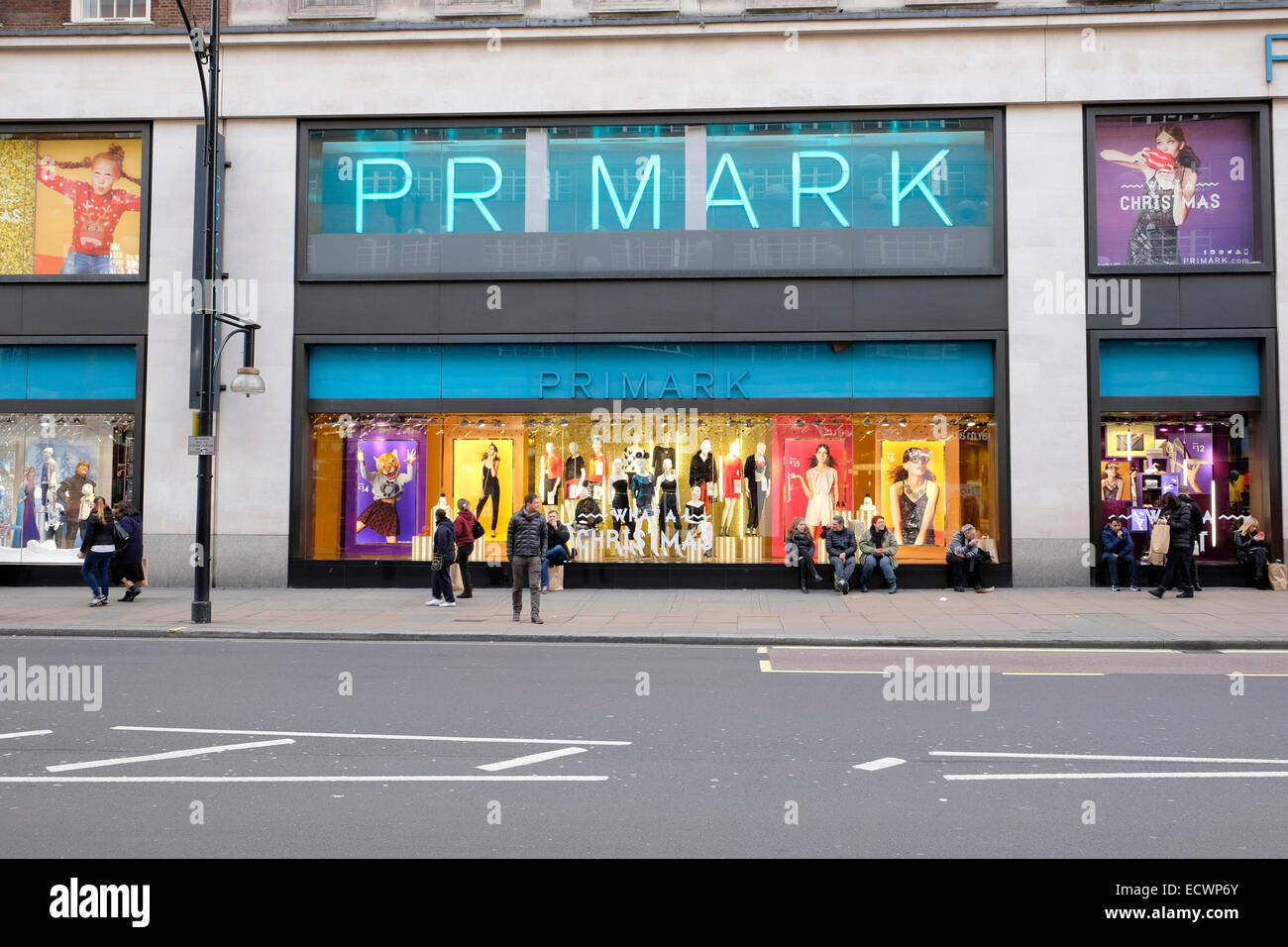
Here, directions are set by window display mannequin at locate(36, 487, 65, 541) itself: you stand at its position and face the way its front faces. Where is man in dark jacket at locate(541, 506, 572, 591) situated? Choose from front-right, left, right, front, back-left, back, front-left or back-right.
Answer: front-left

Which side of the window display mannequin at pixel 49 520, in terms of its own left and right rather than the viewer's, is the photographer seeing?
front

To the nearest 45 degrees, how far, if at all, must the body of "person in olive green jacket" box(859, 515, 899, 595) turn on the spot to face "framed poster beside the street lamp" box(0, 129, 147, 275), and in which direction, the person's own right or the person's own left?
approximately 90° to the person's own right

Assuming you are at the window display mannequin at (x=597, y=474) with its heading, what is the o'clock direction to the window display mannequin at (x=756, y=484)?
the window display mannequin at (x=756, y=484) is roughly at 9 o'clock from the window display mannequin at (x=597, y=474).

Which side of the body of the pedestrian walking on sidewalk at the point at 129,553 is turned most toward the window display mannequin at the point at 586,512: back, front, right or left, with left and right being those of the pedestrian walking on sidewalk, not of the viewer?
back

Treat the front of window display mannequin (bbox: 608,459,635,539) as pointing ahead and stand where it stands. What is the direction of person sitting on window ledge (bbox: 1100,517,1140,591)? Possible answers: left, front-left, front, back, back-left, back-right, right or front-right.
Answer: left

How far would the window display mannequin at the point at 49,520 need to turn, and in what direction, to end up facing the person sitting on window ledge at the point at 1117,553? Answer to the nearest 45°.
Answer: approximately 45° to its left

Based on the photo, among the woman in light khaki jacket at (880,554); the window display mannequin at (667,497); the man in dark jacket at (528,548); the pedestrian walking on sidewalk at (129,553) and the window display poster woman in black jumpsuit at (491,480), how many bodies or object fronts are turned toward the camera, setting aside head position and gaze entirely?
4

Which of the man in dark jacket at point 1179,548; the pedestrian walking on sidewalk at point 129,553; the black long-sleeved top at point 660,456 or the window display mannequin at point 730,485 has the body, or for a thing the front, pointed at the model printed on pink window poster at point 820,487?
the man in dark jacket

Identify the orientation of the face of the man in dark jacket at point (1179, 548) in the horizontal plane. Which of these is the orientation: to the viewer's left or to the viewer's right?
to the viewer's left

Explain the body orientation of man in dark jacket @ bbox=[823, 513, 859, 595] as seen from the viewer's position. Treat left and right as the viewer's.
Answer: facing the viewer

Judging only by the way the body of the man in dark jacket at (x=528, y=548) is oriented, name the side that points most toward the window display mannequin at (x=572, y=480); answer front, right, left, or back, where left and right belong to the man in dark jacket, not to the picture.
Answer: back

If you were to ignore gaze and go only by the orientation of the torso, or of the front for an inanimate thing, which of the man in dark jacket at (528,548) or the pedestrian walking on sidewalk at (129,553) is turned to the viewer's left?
the pedestrian walking on sidewalk

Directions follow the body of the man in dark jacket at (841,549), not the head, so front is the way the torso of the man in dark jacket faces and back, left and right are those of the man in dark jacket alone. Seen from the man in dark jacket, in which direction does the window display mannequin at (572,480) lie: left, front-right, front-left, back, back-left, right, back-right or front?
right

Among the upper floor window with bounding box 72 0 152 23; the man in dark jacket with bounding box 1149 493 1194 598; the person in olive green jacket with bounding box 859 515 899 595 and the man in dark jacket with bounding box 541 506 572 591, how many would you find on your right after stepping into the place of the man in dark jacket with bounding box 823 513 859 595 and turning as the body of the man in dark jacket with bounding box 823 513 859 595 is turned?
2

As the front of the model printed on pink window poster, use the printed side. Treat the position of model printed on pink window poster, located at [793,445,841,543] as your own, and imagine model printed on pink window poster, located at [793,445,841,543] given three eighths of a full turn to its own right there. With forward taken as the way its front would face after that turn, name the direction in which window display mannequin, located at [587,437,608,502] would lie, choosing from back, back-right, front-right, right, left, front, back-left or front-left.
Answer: front-left

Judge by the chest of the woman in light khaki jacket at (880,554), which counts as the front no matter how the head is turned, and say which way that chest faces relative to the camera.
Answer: toward the camera
